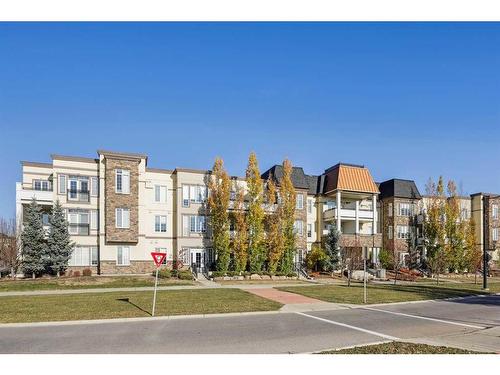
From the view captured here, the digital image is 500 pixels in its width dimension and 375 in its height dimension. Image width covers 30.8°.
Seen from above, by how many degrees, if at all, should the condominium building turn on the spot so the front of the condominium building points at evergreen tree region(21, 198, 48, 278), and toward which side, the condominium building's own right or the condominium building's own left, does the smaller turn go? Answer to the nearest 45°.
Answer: approximately 45° to the condominium building's own right

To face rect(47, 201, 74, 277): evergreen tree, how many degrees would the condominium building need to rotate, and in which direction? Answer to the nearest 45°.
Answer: approximately 45° to its right

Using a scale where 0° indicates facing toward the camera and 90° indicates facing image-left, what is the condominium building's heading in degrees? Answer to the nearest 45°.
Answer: approximately 0°

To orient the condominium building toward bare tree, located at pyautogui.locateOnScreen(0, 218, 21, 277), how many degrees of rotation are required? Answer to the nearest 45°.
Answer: approximately 45° to its right
